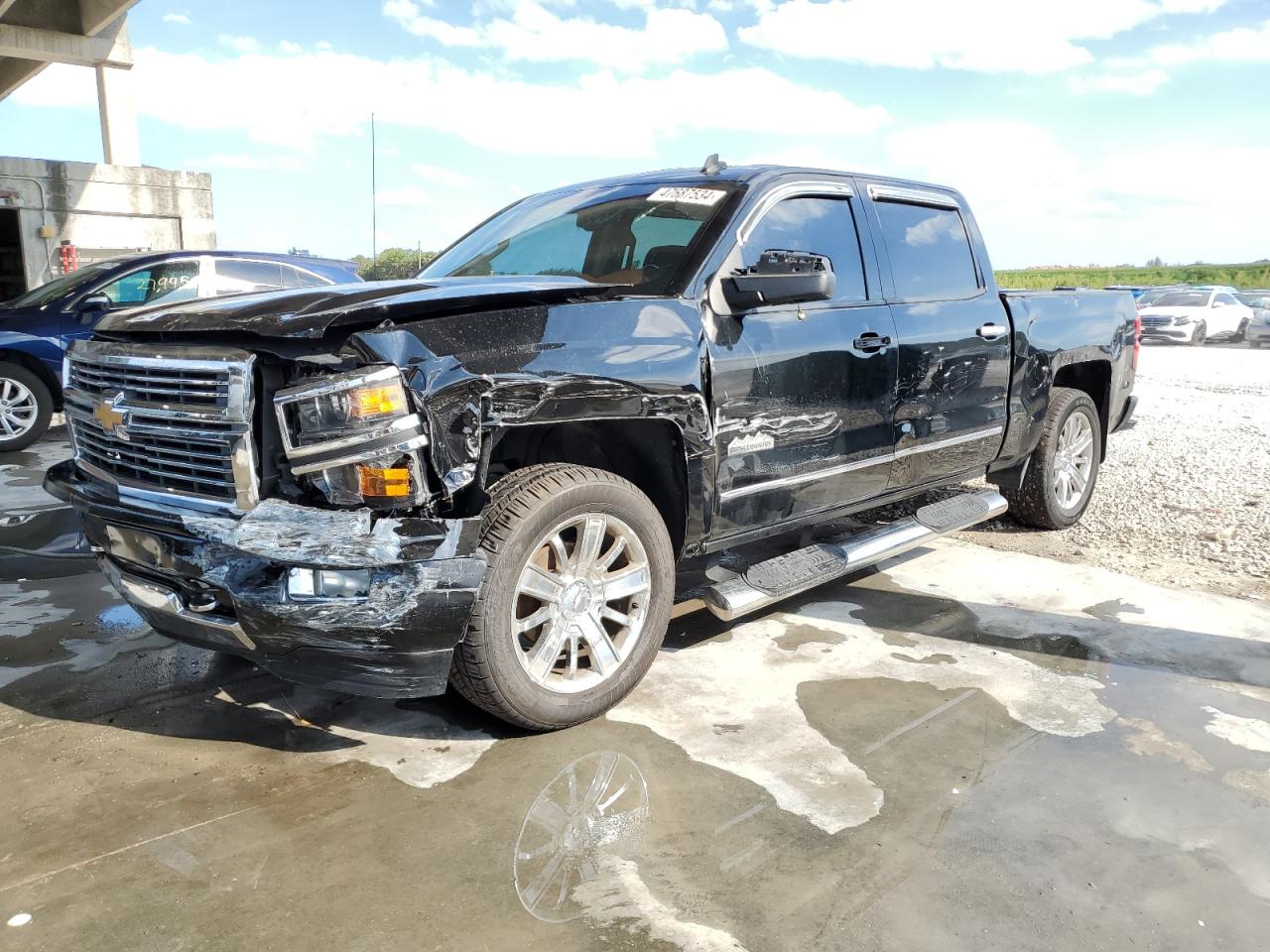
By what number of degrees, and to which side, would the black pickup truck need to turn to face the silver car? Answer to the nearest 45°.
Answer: approximately 180°

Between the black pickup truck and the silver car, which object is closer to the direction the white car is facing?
the black pickup truck

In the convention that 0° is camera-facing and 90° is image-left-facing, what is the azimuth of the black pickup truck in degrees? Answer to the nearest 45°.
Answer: approximately 45°

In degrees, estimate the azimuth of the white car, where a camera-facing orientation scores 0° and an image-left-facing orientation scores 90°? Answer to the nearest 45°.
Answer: approximately 45°

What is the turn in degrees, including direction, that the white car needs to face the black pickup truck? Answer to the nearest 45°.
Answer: approximately 45° to its left

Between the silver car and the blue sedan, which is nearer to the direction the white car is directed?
the blue sedan

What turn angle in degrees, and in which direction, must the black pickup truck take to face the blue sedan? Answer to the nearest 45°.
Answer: approximately 90° to its right

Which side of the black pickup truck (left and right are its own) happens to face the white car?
back
